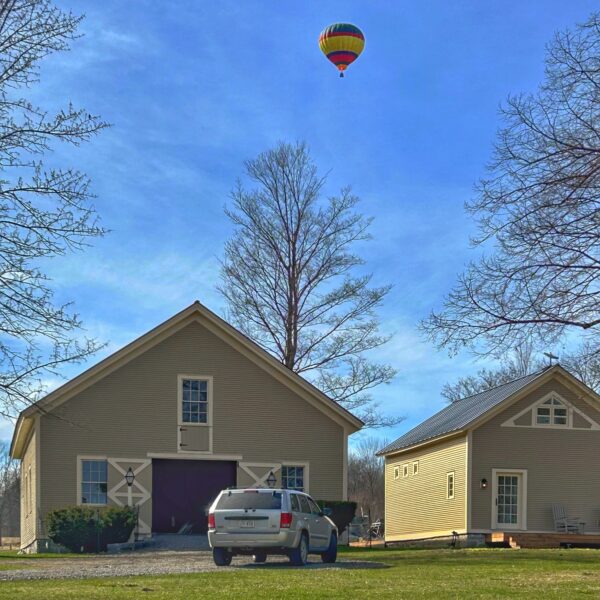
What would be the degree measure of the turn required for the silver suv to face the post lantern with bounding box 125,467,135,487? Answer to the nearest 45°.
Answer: approximately 45° to its left

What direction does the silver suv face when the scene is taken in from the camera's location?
facing away from the viewer and to the right of the viewer

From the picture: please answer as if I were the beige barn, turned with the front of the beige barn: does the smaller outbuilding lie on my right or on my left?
on my left

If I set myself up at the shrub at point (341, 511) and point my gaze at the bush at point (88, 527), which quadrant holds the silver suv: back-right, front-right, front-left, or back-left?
front-left

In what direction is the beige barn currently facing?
toward the camera

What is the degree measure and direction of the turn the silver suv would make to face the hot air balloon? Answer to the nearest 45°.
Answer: approximately 45° to its left

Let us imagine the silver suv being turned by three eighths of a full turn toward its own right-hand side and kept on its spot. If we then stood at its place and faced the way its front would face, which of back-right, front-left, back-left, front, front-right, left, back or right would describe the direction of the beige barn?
back
